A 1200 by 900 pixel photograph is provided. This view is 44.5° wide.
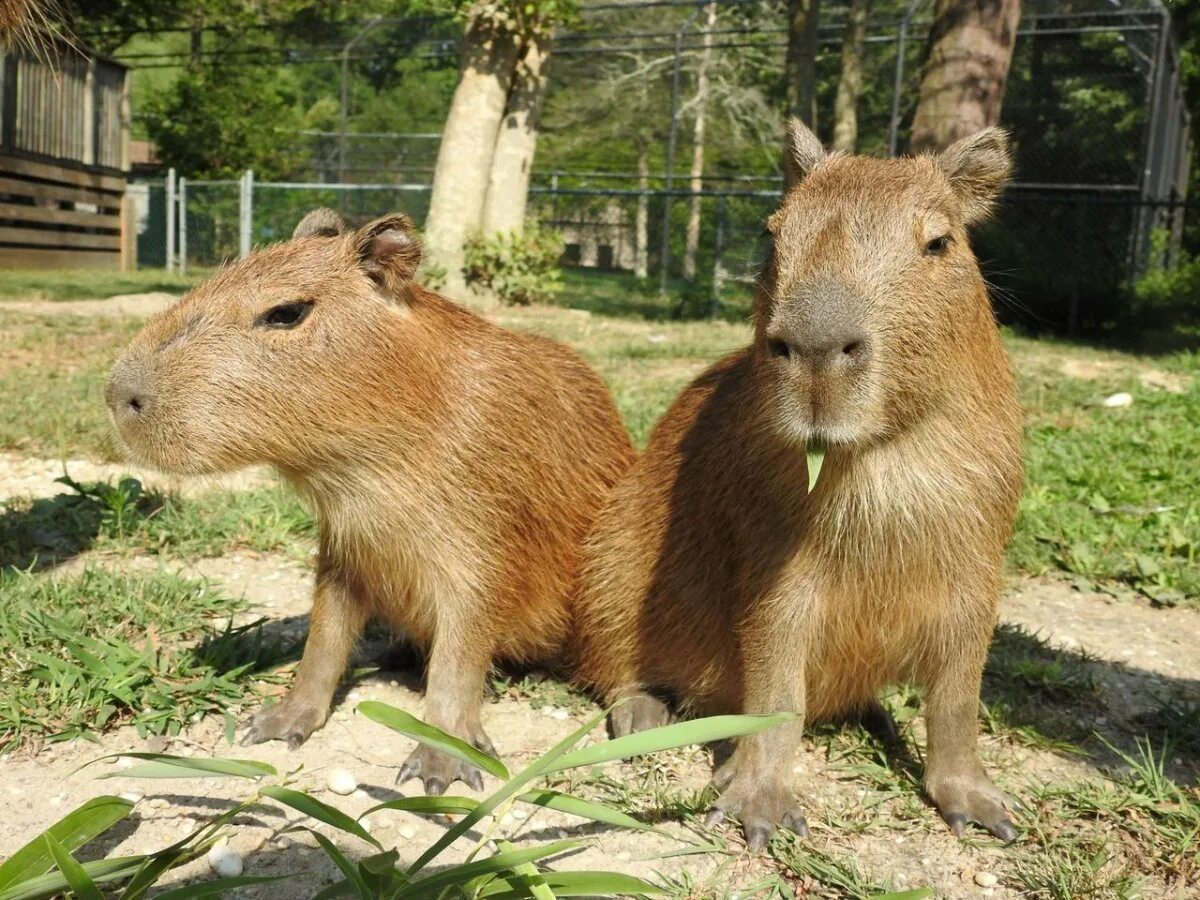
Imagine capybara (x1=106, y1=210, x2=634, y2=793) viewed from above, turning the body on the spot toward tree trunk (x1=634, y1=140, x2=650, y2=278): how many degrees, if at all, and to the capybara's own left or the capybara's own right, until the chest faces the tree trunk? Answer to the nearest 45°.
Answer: approximately 135° to the capybara's own right

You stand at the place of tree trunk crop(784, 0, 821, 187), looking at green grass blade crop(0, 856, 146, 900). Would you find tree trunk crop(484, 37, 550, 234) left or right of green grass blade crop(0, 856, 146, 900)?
right

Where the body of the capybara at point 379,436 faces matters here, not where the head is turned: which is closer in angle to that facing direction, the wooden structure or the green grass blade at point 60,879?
the green grass blade

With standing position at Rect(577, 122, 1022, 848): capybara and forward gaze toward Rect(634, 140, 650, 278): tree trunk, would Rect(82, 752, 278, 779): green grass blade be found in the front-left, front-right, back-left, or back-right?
back-left

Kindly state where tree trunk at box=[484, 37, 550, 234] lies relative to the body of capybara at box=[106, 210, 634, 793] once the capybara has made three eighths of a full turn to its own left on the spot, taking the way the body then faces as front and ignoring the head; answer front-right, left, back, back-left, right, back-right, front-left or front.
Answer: left

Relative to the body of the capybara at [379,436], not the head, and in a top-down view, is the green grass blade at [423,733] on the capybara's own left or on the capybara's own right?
on the capybara's own left

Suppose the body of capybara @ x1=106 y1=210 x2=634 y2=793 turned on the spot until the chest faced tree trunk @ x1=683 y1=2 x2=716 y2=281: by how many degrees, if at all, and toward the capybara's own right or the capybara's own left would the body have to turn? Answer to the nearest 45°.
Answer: approximately 135° to the capybara's own right

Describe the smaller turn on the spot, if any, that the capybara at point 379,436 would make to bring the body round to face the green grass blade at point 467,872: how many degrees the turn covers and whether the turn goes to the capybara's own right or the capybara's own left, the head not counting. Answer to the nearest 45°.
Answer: approximately 45° to the capybara's own left

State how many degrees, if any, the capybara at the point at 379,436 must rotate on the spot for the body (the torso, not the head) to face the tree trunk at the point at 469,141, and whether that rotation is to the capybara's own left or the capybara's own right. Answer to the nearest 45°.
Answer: approximately 135° to the capybara's own right

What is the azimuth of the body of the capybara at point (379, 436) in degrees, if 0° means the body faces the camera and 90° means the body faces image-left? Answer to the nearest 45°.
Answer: approximately 45°

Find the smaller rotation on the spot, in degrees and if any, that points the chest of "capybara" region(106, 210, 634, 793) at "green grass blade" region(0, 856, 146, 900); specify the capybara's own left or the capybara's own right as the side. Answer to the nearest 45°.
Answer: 0° — it already faces it

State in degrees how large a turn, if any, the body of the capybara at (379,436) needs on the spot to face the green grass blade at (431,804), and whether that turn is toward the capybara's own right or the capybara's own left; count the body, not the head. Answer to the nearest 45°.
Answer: approximately 45° to the capybara's own left
